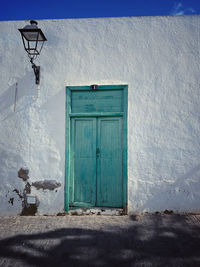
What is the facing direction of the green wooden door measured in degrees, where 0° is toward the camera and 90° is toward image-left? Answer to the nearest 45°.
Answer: approximately 0°

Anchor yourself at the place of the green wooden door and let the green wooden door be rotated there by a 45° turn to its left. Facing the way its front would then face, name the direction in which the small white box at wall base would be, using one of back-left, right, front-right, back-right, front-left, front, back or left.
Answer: back-right
